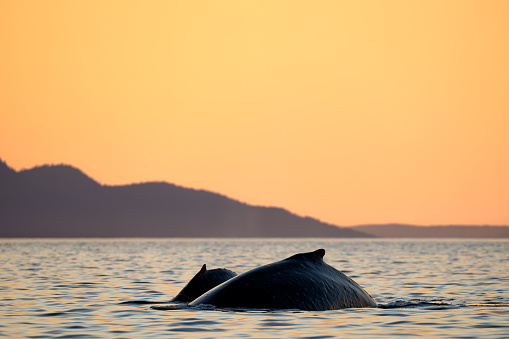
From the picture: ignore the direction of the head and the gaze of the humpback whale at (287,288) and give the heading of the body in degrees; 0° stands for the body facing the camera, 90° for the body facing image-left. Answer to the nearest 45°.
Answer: approximately 90°
